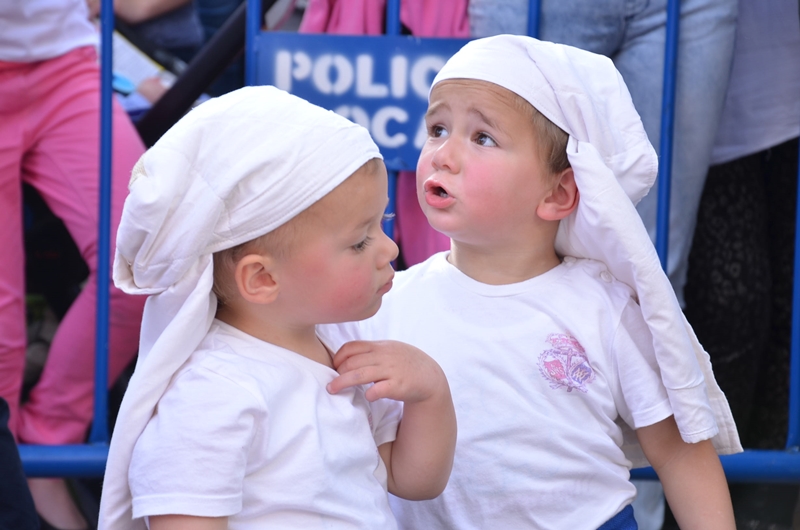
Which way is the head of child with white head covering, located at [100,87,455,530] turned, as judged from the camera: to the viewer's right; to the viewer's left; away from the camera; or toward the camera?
to the viewer's right

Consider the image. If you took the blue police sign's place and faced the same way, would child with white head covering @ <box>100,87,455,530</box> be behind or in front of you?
in front

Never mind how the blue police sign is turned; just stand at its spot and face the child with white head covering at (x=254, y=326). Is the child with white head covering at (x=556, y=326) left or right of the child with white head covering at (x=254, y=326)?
left

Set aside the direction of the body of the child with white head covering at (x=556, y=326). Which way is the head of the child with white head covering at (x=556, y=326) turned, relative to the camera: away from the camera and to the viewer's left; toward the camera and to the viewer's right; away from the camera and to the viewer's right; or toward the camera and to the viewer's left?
toward the camera and to the viewer's left

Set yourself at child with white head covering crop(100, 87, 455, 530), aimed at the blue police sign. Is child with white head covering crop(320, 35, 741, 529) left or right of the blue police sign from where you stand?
right

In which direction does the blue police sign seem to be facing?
toward the camera

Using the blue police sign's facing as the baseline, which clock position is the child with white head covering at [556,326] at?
The child with white head covering is roughly at 11 o'clock from the blue police sign.
